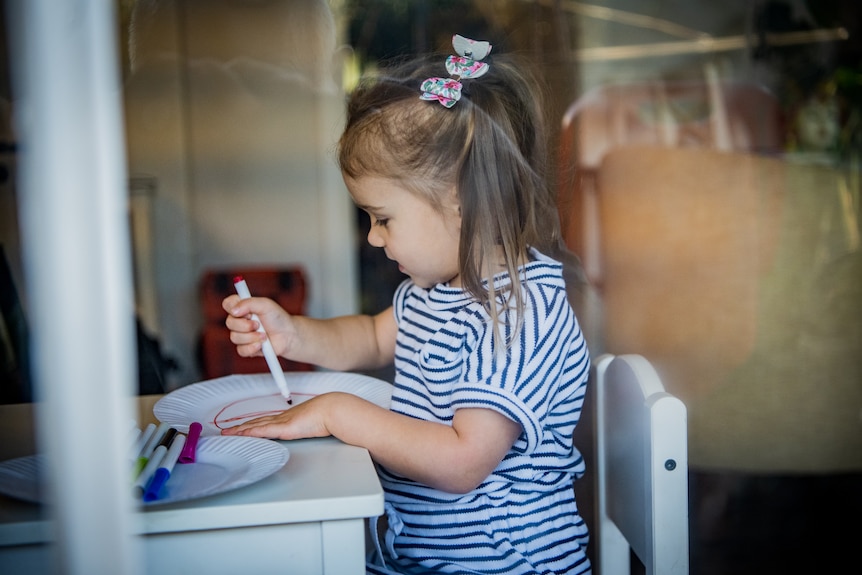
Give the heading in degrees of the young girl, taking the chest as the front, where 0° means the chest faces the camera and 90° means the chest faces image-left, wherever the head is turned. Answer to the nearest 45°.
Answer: approximately 90°

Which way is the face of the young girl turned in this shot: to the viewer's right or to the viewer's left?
to the viewer's left
